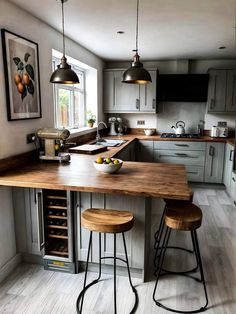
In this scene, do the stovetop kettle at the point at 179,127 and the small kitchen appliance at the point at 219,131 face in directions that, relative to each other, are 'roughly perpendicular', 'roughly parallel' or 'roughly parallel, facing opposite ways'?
roughly perpendicular

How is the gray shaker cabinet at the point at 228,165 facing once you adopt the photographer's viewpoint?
facing to the left of the viewer

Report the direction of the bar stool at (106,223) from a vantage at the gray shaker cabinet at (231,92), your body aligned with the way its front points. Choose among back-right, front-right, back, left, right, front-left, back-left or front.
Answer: front

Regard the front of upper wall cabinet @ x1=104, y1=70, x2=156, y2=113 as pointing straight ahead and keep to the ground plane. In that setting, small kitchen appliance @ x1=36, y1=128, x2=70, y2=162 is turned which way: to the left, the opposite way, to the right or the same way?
to the left

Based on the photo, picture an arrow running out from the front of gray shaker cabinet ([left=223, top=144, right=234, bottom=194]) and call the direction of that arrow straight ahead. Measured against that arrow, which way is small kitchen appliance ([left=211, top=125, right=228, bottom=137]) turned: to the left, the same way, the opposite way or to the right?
to the left

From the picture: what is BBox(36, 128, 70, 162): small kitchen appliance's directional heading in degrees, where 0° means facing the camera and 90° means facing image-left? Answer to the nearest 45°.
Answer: approximately 270°

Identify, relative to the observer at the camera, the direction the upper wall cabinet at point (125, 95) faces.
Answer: facing the viewer

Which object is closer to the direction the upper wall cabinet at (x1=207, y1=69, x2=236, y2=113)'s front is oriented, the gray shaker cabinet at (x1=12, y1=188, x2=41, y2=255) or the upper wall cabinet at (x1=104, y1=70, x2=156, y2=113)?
the gray shaker cabinet

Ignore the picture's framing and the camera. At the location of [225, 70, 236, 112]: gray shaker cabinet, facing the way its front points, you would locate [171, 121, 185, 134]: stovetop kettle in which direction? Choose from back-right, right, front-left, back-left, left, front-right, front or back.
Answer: right

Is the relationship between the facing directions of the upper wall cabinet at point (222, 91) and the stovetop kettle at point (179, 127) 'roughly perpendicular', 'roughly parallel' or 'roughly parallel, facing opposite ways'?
roughly perpendicular

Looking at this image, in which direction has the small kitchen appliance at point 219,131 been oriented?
toward the camera

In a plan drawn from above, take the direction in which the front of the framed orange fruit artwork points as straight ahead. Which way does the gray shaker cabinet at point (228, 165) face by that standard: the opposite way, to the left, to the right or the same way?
the opposite way
